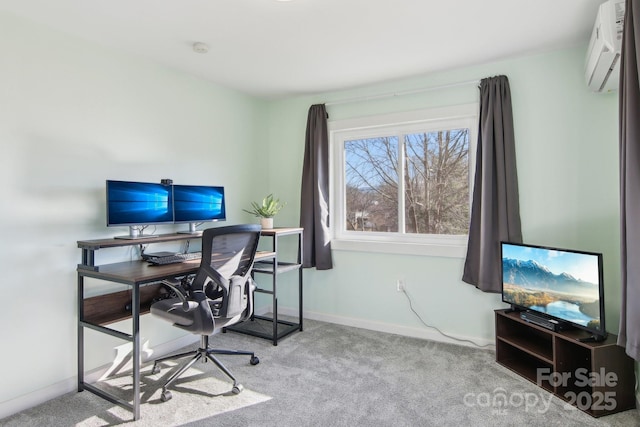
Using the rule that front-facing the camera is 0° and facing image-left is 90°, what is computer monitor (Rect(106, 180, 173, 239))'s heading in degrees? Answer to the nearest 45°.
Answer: approximately 315°

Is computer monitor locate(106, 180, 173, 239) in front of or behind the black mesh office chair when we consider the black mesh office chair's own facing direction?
in front

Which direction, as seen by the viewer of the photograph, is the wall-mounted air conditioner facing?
facing the viewer and to the left of the viewer

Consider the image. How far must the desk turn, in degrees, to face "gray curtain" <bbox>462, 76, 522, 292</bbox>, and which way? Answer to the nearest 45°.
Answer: approximately 45° to its left

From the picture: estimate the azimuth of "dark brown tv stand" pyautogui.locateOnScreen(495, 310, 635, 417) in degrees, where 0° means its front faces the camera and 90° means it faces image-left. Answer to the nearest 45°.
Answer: approximately 45°

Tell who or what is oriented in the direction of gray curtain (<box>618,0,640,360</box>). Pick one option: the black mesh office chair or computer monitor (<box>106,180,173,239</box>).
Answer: the computer monitor

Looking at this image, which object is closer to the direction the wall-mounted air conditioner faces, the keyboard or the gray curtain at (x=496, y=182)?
the keyboard

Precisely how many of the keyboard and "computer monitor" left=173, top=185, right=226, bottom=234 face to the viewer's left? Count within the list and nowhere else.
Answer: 0

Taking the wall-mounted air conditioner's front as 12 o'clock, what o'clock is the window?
The window is roughly at 2 o'clock from the wall-mounted air conditioner.

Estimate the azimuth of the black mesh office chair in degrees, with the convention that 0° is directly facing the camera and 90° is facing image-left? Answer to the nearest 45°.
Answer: approximately 135°

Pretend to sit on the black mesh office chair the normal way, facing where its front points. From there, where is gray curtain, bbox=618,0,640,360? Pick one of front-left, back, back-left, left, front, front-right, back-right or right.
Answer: back

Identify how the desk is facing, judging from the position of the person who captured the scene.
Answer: facing the viewer and to the right of the viewer

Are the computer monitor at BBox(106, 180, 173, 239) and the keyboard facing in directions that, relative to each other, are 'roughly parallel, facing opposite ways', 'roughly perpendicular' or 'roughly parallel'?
roughly parallel

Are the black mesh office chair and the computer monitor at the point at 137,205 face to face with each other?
yes

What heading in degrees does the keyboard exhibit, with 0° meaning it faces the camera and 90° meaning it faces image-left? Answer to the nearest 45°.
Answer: approximately 315°
